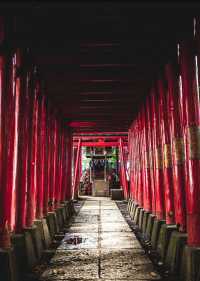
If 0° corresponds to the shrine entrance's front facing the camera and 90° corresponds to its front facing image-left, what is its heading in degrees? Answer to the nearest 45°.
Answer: approximately 0°
